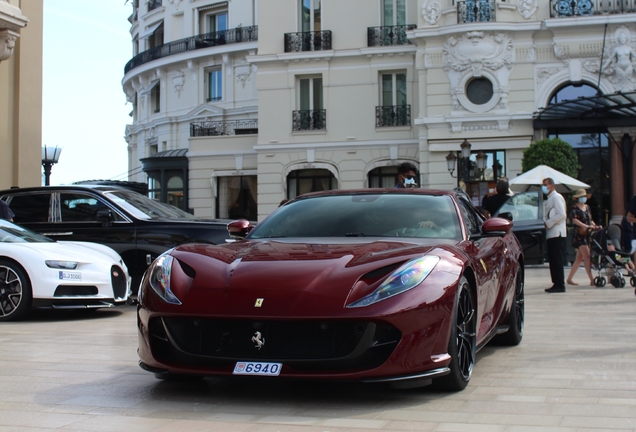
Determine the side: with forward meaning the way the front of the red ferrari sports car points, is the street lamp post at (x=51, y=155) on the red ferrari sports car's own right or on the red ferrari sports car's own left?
on the red ferrari sports car's own right

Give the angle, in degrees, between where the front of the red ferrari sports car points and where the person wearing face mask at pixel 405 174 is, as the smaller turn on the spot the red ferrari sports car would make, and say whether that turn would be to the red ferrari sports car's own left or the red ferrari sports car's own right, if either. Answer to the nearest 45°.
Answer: approximately 135° to the red ferrari sports car's own right

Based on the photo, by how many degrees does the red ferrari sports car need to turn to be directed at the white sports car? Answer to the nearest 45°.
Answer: approximately 90° to its right

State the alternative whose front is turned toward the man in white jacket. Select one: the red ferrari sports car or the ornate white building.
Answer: the ornate white building

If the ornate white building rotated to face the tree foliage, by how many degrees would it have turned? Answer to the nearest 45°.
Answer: approximately 45° to its left

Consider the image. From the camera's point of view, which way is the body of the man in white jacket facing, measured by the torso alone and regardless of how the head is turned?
to the viewer's left

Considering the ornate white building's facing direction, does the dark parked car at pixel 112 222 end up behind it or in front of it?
in front

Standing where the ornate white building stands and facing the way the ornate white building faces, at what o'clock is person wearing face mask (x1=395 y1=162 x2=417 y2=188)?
The person wearing face mask is roughly at 12 o'clock from the ornate white building.

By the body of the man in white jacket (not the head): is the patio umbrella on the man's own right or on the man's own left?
on the man's own right
